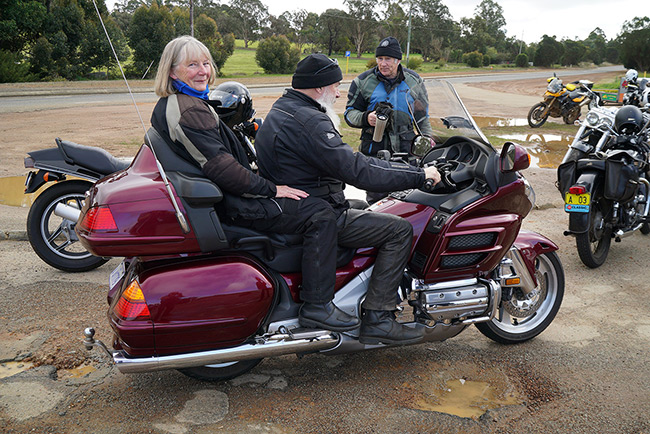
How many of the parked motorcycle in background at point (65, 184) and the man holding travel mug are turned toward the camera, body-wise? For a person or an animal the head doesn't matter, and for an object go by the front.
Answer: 1

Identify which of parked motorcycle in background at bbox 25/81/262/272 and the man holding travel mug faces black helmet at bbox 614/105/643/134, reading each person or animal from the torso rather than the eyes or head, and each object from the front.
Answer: the parked motorcycle in background

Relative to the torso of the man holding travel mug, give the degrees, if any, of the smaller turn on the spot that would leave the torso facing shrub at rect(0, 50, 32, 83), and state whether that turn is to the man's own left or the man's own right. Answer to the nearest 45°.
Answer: approximately 135° to the man's own right

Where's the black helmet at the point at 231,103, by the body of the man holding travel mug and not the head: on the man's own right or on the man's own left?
on the man's own right

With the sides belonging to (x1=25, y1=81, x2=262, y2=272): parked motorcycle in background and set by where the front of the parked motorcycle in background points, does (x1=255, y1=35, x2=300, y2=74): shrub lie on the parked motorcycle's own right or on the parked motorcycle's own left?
on the parked motorcycle's own left

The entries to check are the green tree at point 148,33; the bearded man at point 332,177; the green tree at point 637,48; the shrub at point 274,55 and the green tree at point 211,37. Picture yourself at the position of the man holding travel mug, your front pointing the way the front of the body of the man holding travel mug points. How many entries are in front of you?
1

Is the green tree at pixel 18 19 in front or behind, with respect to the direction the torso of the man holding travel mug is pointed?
behind

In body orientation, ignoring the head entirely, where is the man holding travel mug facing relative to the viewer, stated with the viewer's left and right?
facing the viewer

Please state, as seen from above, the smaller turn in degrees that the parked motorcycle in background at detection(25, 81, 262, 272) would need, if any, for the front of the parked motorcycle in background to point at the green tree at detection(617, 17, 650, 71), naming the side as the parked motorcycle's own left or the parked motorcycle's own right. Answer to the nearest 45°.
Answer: approximately 45° to the parked motorcycle's own left

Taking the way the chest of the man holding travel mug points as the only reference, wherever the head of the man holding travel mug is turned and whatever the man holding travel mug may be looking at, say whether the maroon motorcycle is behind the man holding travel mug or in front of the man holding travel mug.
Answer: in front

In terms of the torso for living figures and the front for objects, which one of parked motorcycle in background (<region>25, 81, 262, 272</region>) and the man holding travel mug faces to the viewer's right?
the parked motorcycle in background

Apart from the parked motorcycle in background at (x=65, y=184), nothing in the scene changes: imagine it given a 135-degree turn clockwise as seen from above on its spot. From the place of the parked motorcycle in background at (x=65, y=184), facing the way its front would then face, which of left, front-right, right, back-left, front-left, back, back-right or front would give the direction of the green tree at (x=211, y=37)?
back-right

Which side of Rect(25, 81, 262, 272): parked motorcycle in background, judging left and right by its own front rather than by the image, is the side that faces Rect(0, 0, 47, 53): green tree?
left

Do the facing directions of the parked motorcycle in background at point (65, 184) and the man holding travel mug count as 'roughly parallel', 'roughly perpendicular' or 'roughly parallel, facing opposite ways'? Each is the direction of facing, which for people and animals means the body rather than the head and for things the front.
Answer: roughly perpendicular

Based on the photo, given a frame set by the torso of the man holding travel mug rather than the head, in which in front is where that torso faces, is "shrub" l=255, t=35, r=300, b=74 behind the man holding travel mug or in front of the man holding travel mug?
behind

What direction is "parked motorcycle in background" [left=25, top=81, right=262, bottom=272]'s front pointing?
to the viewer's right

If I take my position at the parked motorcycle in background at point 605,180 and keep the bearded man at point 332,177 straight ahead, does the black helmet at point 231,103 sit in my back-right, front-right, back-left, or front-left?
front-right
